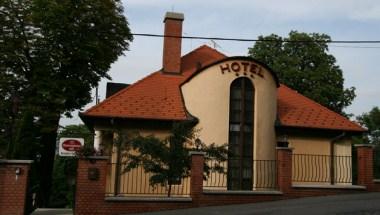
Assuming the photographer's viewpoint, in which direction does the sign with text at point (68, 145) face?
facing the viewer

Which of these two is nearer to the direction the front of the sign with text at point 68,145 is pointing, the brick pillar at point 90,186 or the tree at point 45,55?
the brick pillar

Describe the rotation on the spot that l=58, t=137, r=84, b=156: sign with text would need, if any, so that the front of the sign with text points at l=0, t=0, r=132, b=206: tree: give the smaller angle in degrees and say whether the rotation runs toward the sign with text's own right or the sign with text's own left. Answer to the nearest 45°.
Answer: approximately 180°

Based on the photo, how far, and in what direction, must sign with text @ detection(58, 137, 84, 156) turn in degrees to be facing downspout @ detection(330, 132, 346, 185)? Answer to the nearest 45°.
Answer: approximately 90° to its left

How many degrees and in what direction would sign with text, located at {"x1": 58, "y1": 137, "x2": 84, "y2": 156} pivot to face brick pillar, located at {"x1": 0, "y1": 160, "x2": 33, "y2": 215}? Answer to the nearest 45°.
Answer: approximately 45° to its right

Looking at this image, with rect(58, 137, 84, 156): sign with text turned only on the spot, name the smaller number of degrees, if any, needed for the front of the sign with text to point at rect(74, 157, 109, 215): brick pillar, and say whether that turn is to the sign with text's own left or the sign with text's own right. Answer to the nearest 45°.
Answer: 0° — it already faces it

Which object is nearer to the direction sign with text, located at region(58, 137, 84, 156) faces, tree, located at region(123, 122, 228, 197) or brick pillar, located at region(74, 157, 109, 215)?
the brick pillar

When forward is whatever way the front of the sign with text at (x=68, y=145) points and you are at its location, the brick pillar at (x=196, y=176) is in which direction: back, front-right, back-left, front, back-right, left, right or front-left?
front-left

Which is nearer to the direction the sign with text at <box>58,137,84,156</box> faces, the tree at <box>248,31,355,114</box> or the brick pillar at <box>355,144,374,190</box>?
the brick pillar

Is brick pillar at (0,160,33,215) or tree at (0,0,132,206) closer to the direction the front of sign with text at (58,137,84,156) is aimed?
the brick pillar

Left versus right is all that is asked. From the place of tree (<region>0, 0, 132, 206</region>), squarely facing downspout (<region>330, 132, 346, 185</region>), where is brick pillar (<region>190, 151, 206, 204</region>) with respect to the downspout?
right

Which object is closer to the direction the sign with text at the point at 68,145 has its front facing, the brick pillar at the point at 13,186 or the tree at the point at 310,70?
the brick pillar

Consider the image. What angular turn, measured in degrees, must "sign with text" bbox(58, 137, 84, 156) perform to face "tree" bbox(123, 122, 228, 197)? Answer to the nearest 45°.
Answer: approximately 45° to its left

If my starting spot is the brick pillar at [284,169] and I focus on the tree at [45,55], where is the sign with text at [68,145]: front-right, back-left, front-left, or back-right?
front-left
